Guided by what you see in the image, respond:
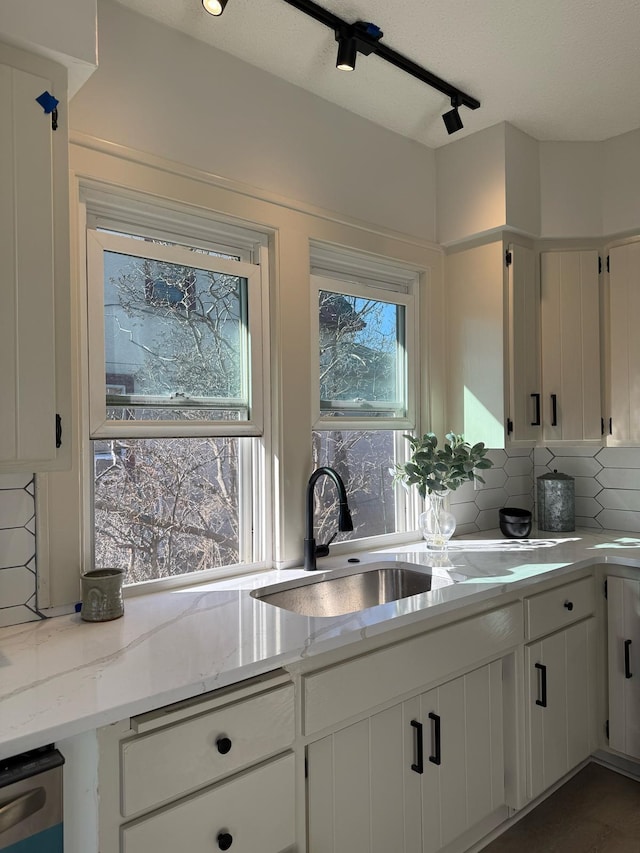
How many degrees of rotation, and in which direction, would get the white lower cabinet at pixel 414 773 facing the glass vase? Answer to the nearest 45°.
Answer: approximately 135° to its left

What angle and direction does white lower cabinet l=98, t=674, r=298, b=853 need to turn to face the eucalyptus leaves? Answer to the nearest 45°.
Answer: approximately 90° to its left

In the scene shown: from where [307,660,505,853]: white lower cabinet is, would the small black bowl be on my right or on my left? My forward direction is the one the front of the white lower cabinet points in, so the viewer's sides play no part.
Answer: on my left

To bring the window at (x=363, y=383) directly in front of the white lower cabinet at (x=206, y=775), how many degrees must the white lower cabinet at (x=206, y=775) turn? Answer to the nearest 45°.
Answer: approximately 90° to its left

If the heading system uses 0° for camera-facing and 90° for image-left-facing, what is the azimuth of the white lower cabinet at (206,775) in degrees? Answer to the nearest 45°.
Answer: approximately 315°

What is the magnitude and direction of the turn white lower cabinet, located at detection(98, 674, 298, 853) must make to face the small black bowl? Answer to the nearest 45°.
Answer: approximately 90° to its left

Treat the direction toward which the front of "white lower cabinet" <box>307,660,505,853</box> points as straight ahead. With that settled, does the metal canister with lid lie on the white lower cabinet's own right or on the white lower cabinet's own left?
on the white lower cabinet's own left
